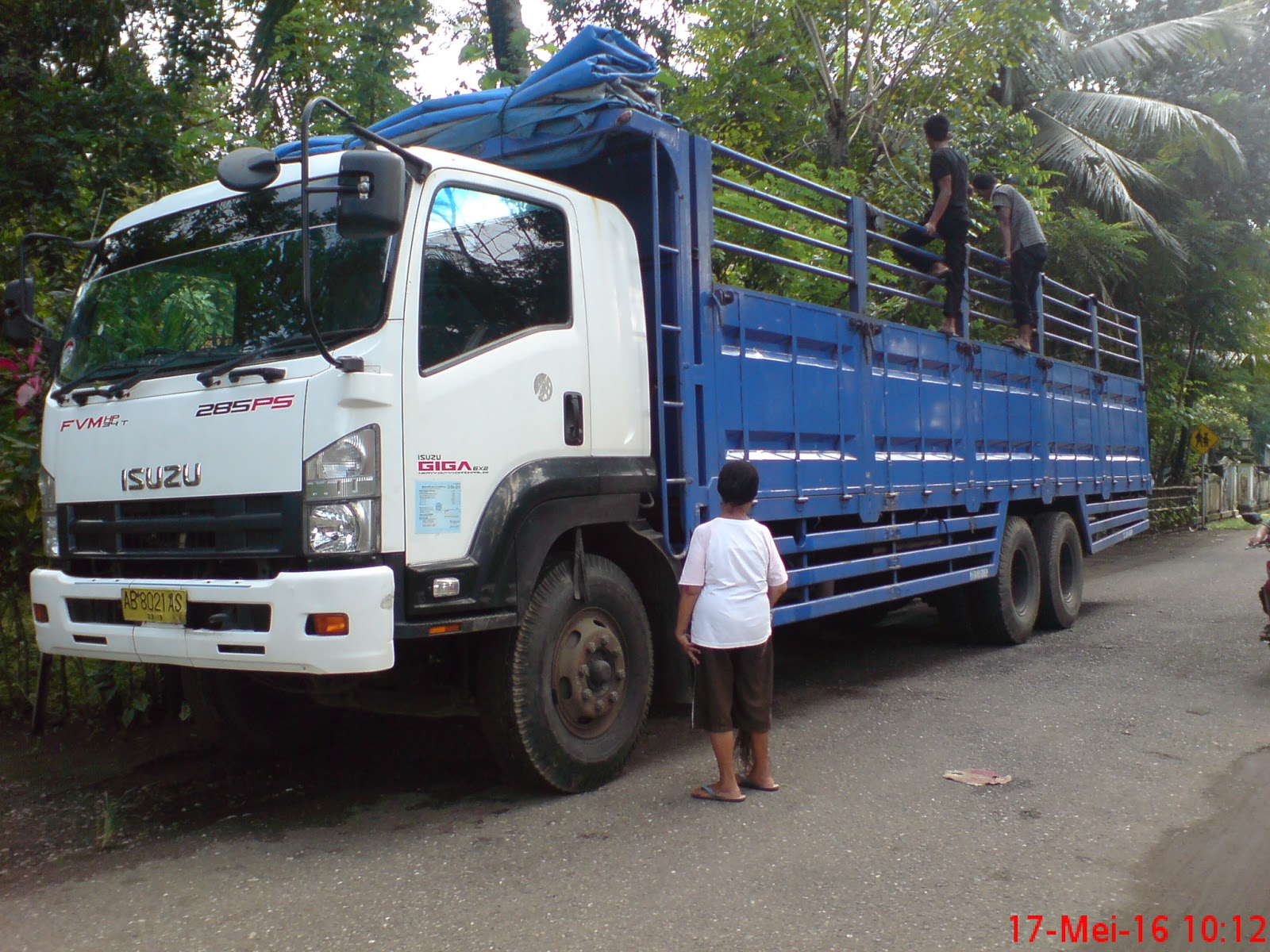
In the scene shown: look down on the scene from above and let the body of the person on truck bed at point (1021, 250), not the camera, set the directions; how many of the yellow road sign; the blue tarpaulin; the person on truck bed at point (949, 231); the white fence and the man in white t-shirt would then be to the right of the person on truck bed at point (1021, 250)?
2

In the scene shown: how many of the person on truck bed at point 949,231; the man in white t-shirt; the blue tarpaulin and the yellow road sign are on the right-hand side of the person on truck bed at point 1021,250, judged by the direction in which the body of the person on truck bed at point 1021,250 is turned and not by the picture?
1

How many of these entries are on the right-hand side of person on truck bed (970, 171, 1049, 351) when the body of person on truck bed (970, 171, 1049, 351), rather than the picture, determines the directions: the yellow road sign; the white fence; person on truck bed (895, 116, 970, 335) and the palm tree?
3

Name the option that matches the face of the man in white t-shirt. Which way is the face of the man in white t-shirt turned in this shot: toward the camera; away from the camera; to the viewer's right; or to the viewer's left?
away from the camera

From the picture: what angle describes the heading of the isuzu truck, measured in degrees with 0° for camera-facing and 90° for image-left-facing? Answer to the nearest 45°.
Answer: approximately 45°

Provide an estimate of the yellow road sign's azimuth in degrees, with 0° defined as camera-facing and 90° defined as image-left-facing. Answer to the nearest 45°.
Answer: approximately 0°

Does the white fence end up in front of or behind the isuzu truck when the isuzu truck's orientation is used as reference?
behind

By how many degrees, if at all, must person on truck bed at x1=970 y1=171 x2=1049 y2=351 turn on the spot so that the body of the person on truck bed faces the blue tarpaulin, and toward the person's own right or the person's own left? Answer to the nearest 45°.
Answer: approximately 45° to the person's own left

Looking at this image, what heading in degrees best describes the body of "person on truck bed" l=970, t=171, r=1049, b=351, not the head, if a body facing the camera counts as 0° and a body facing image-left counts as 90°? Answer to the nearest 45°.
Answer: approximately 90°
